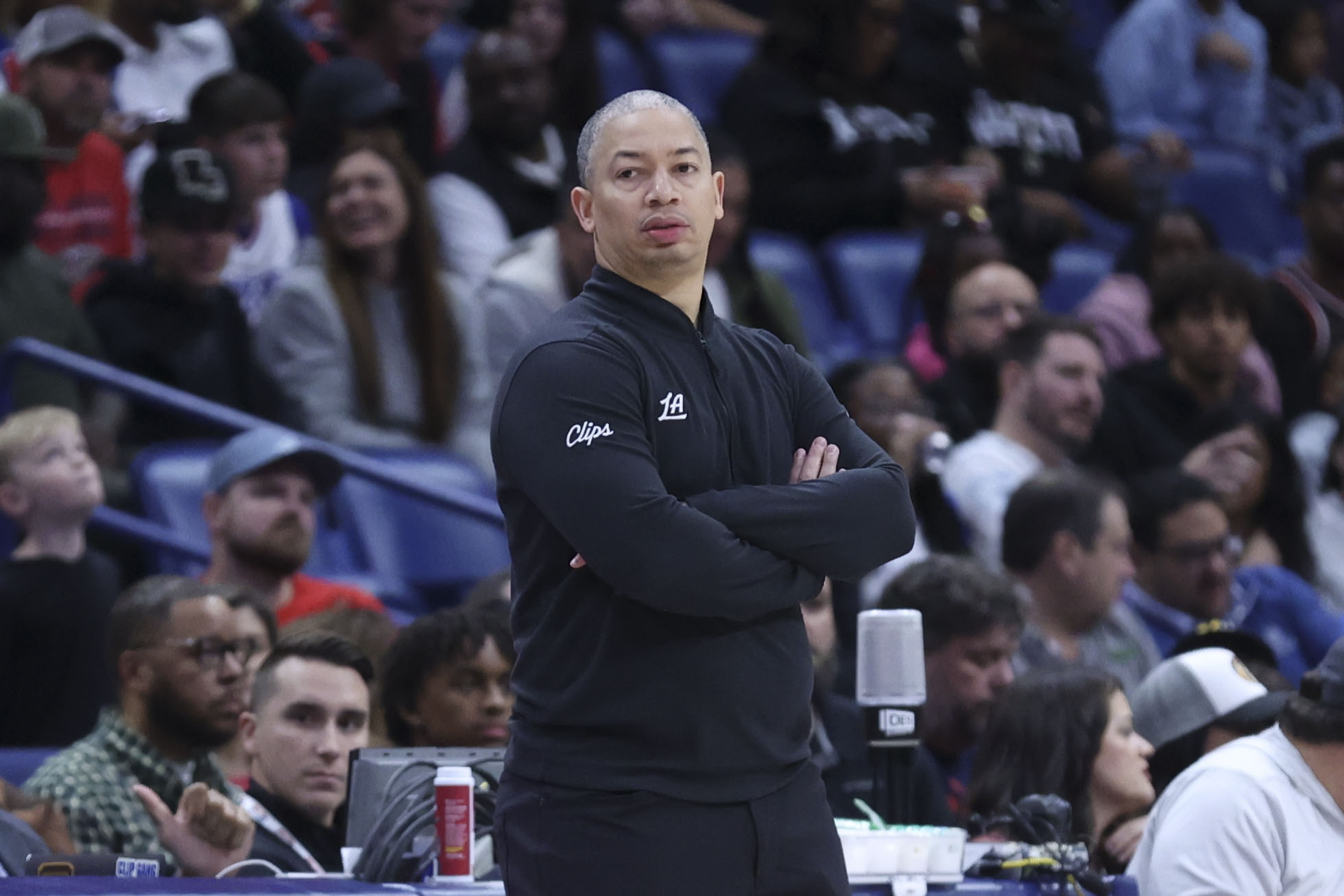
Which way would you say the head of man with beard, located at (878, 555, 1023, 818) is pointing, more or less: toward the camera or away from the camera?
toward the camera

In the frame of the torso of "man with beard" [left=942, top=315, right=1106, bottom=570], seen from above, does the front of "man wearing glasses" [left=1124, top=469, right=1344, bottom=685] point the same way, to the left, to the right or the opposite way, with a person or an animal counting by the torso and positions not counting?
the same way

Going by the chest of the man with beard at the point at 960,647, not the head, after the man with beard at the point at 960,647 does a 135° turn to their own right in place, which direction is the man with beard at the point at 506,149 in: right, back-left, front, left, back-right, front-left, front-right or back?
front-right

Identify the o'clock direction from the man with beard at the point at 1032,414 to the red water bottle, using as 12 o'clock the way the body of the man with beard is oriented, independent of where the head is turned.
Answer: The red water bottle is roughly at 2 o'clock from the man with beard.

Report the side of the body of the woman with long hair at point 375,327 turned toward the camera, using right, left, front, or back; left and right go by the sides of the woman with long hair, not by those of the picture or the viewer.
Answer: front

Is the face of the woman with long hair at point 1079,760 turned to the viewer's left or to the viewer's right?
to the viewer's right

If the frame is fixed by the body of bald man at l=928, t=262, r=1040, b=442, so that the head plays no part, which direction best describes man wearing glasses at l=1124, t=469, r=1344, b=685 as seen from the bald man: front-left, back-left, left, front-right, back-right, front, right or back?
front

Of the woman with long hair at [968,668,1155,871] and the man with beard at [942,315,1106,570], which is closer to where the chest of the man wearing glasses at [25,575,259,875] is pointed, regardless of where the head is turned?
the woman with long hair

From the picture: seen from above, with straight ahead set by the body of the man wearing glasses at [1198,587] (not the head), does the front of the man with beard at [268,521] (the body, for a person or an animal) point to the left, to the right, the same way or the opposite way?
the same way

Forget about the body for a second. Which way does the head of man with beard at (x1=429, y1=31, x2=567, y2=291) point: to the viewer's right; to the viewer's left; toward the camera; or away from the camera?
toward the camera

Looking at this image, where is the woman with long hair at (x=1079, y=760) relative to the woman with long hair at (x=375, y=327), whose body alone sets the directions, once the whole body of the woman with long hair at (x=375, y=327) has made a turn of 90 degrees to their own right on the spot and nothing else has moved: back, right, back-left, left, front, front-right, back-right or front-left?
back-left

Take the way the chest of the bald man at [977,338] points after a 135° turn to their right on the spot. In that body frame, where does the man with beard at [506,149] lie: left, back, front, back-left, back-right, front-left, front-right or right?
front

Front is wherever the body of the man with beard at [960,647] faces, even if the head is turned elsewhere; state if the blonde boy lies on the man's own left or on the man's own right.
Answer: on the man's own right

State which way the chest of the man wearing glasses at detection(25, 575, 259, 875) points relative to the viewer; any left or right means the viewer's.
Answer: facing the viewer and to the right of the viewer

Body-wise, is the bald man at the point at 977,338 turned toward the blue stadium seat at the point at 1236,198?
no

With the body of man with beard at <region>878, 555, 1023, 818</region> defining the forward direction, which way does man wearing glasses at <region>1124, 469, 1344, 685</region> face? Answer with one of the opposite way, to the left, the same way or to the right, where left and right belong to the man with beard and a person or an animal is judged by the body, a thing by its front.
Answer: the same way

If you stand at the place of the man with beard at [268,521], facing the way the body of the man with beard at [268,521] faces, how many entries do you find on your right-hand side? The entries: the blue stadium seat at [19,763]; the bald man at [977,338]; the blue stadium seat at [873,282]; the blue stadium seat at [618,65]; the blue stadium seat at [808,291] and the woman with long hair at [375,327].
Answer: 1

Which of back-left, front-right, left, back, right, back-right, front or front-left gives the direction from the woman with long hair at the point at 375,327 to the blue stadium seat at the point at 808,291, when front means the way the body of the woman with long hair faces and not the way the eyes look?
back-left
